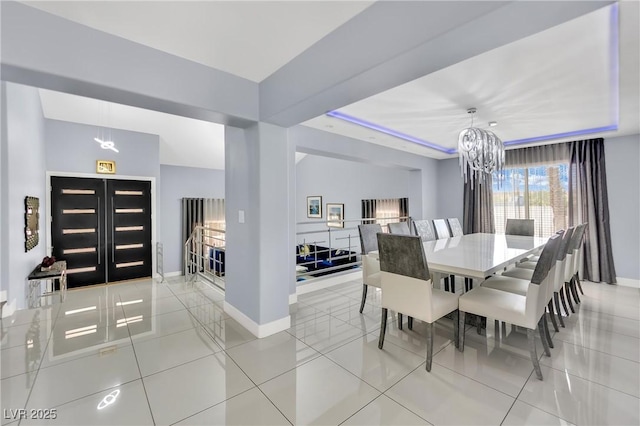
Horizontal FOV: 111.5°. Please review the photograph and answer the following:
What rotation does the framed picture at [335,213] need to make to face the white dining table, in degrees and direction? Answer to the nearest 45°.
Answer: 0° — it already faces it

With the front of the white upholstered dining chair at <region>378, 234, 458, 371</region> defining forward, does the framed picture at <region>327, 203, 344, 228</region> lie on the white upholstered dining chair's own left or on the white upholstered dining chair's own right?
on the white upholstered dining chair's own left

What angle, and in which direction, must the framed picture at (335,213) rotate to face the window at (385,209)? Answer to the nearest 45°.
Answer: approximately 45° to its left

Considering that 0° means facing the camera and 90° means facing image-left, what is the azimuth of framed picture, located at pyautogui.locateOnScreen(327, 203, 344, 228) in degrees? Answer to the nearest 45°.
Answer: approximately 0°

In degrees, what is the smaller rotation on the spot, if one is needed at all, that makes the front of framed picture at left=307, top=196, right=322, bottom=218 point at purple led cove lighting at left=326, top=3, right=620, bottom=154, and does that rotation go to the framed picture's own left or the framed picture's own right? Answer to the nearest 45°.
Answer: approximately 45° to the framed picture's own left

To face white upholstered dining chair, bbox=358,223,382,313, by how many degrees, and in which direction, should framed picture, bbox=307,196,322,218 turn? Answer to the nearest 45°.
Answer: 0° — it already faces it

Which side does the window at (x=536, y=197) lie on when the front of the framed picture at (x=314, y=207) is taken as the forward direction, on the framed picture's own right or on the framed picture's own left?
on the framed picture's own left

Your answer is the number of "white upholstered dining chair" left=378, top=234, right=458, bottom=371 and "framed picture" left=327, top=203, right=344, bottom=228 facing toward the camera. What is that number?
1

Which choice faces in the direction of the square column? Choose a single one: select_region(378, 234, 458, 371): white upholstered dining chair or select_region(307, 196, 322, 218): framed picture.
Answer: the framed picture

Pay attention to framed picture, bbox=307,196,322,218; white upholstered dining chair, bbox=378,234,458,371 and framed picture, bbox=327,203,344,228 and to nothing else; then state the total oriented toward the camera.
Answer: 2

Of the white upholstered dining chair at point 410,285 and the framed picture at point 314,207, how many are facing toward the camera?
1
